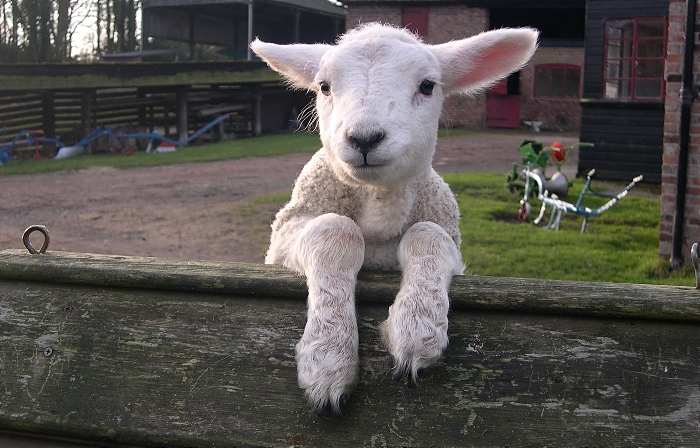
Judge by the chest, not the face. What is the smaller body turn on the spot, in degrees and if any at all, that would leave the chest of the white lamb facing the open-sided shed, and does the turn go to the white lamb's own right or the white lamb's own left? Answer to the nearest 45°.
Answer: approximately 180°

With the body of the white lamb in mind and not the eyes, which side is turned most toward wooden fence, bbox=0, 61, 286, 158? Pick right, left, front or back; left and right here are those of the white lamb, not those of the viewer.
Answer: back

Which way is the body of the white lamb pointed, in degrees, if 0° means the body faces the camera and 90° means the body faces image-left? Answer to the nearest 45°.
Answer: approximately 0°

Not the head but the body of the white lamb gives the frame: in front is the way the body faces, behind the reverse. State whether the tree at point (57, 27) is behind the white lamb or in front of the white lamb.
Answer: behind

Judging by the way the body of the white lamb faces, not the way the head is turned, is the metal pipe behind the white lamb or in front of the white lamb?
behind
